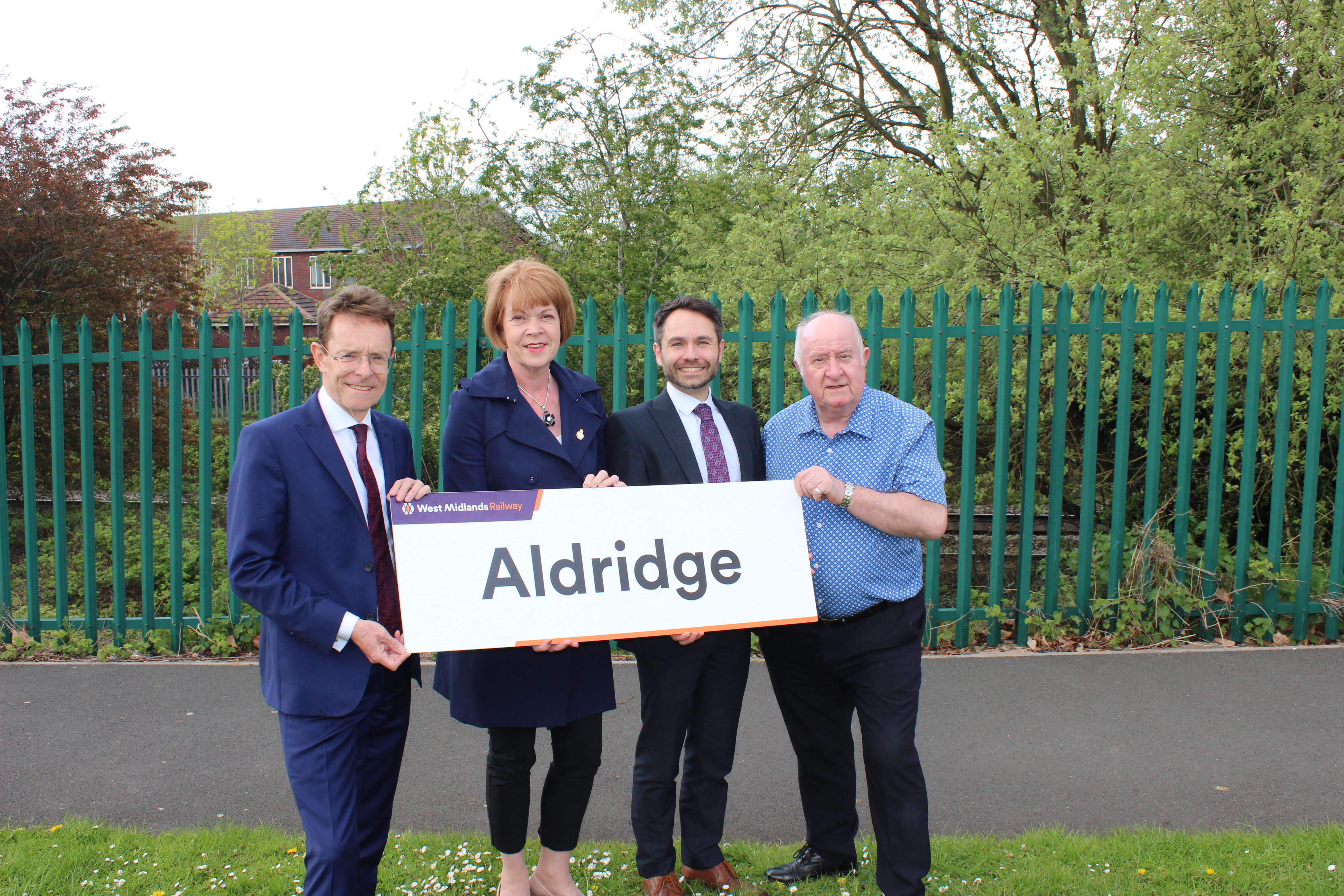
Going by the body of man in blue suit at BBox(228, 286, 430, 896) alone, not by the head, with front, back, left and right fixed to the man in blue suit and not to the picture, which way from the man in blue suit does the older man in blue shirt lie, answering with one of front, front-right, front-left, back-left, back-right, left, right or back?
front-left

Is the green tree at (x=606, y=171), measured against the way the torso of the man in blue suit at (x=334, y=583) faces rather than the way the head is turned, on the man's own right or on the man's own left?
on the man's own left

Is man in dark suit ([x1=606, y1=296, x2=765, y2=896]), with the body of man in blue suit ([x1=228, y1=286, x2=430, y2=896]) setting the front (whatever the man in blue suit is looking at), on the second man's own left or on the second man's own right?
on the second man's own left

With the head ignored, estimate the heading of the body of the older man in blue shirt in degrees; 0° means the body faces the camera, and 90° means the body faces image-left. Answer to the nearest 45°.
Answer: approximately 45°
